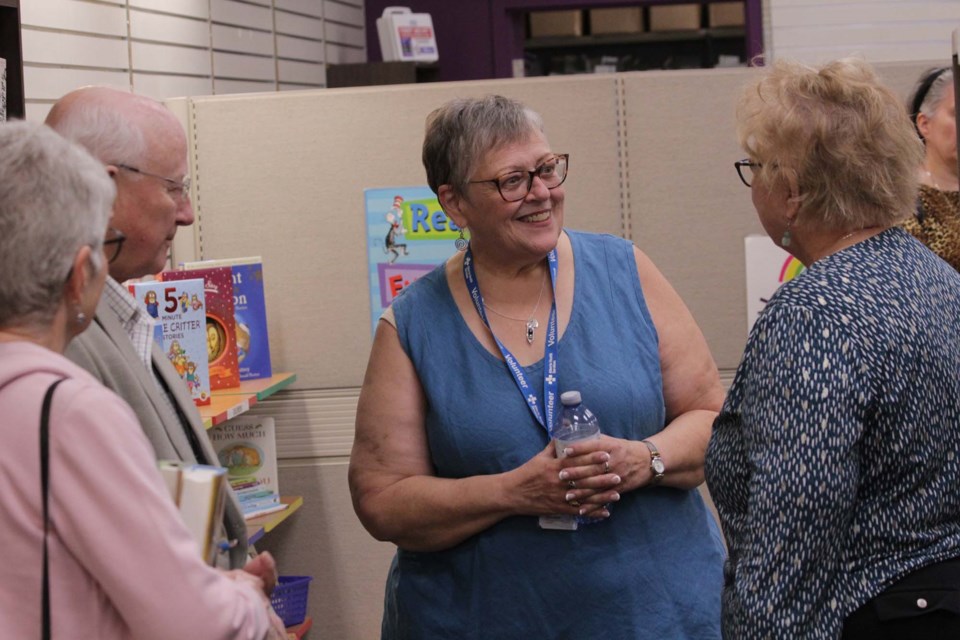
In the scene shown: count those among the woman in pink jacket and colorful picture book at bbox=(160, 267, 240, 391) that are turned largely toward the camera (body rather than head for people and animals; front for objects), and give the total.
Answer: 1

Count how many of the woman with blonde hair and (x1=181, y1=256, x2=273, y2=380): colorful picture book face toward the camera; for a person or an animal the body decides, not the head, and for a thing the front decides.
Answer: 1

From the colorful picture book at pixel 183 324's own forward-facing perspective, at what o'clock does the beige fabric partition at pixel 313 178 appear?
The beige fabric partition is roughly at 9 o'clock from the colorful picture book.

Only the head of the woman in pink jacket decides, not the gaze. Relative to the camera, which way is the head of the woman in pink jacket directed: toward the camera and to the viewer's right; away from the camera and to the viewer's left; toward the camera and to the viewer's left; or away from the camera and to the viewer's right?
away from the camera and to the viewer's right
